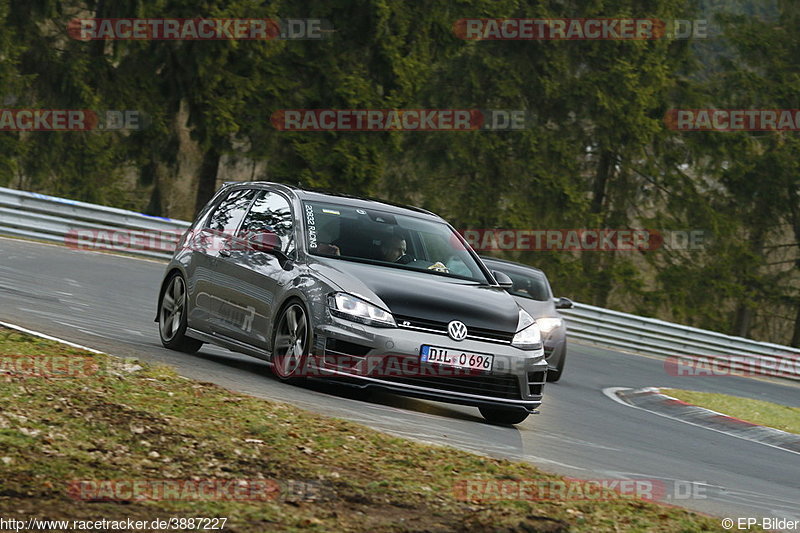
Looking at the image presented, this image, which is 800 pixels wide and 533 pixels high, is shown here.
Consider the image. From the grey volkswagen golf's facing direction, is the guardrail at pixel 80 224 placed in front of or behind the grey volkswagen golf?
behind

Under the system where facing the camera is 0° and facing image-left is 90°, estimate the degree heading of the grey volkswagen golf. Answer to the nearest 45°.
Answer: approximately 315°

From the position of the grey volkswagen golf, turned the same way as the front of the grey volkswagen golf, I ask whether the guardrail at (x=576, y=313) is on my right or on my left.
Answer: on my left
